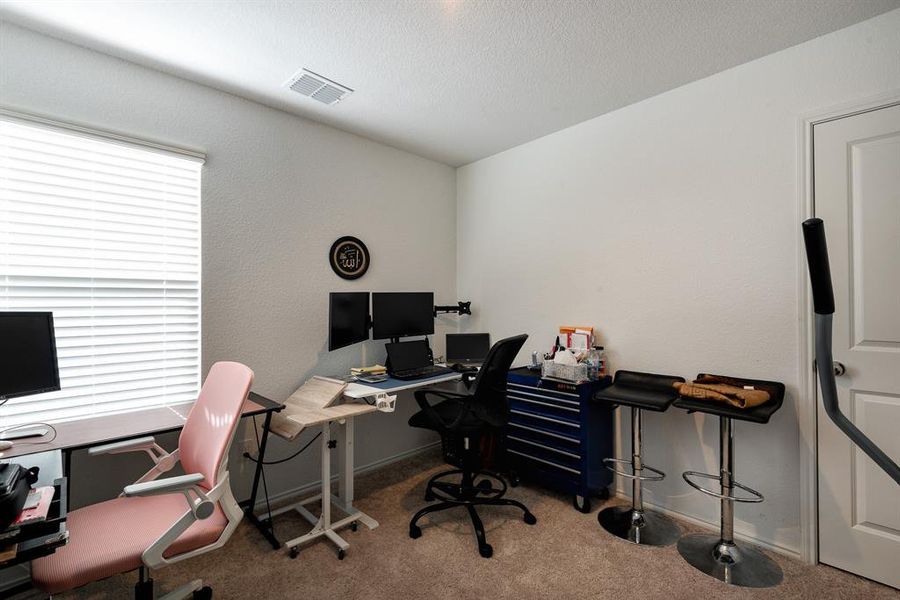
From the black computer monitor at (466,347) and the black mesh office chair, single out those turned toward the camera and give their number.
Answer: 1

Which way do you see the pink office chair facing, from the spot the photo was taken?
facing to the left of the viewer

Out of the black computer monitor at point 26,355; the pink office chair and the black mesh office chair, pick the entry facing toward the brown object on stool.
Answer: the black computer monitor

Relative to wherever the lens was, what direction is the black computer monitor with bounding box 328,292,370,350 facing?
facing the viewer and to the right of the viewer

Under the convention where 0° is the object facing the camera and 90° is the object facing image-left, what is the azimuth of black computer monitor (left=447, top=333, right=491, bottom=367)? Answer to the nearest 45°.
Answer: approximately 0°

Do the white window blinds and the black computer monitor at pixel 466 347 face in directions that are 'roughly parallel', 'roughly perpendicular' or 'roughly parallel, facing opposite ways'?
roughly perpendicular

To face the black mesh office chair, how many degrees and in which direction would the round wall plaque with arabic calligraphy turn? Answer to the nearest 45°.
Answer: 0° — it already faces it

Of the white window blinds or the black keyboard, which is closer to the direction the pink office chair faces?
the white window blinds

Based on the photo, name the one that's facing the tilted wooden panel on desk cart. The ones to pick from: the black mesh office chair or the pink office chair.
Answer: the black mesh office chair
